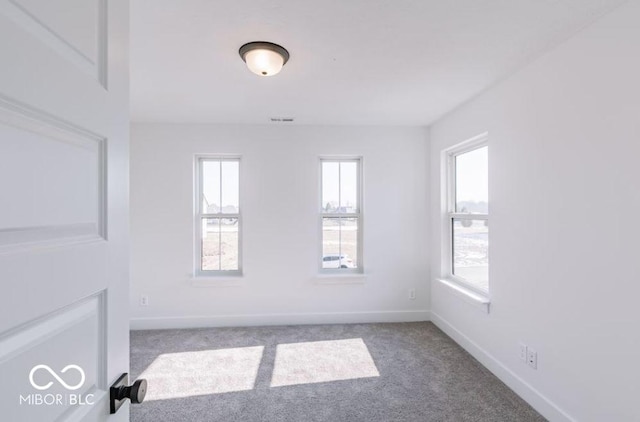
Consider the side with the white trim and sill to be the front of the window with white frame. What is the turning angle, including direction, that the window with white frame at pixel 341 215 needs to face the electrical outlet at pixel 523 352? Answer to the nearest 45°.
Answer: approximately 45° to its left

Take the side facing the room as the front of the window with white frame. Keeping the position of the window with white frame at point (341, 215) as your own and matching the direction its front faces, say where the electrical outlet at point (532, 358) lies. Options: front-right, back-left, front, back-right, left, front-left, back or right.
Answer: front-left

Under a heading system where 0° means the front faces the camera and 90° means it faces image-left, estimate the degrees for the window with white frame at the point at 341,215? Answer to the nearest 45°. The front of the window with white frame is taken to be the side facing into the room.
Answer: approximately 0°

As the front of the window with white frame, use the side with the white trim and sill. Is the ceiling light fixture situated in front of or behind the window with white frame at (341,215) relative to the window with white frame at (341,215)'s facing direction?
in front

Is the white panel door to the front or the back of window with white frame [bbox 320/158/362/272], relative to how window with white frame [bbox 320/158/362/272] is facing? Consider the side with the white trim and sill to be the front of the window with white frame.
to the front

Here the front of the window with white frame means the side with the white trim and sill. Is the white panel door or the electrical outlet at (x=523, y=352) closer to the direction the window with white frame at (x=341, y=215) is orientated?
the white panel door
